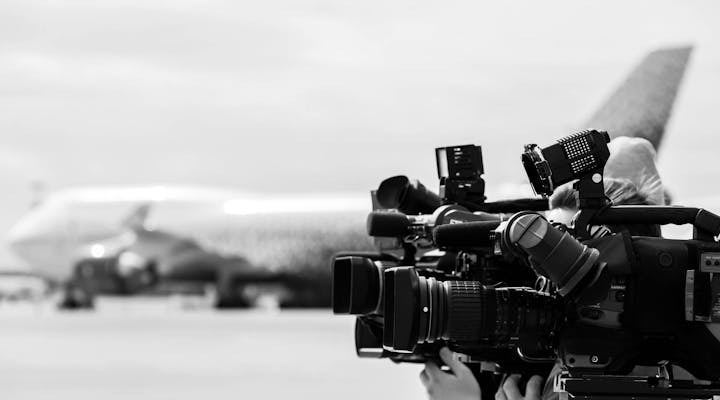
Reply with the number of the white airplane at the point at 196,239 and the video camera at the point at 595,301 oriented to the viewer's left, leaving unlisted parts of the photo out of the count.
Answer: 2

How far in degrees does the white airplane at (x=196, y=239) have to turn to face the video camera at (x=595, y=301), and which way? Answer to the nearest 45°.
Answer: approximately 90° to its left

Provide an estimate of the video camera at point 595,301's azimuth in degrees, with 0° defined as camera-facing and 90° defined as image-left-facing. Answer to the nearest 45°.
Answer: approximately 90°

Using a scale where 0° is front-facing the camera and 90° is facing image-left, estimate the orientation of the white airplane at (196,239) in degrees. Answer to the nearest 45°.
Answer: approximately 90°

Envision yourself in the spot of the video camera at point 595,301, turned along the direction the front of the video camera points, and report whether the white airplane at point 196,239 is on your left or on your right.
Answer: on your right
